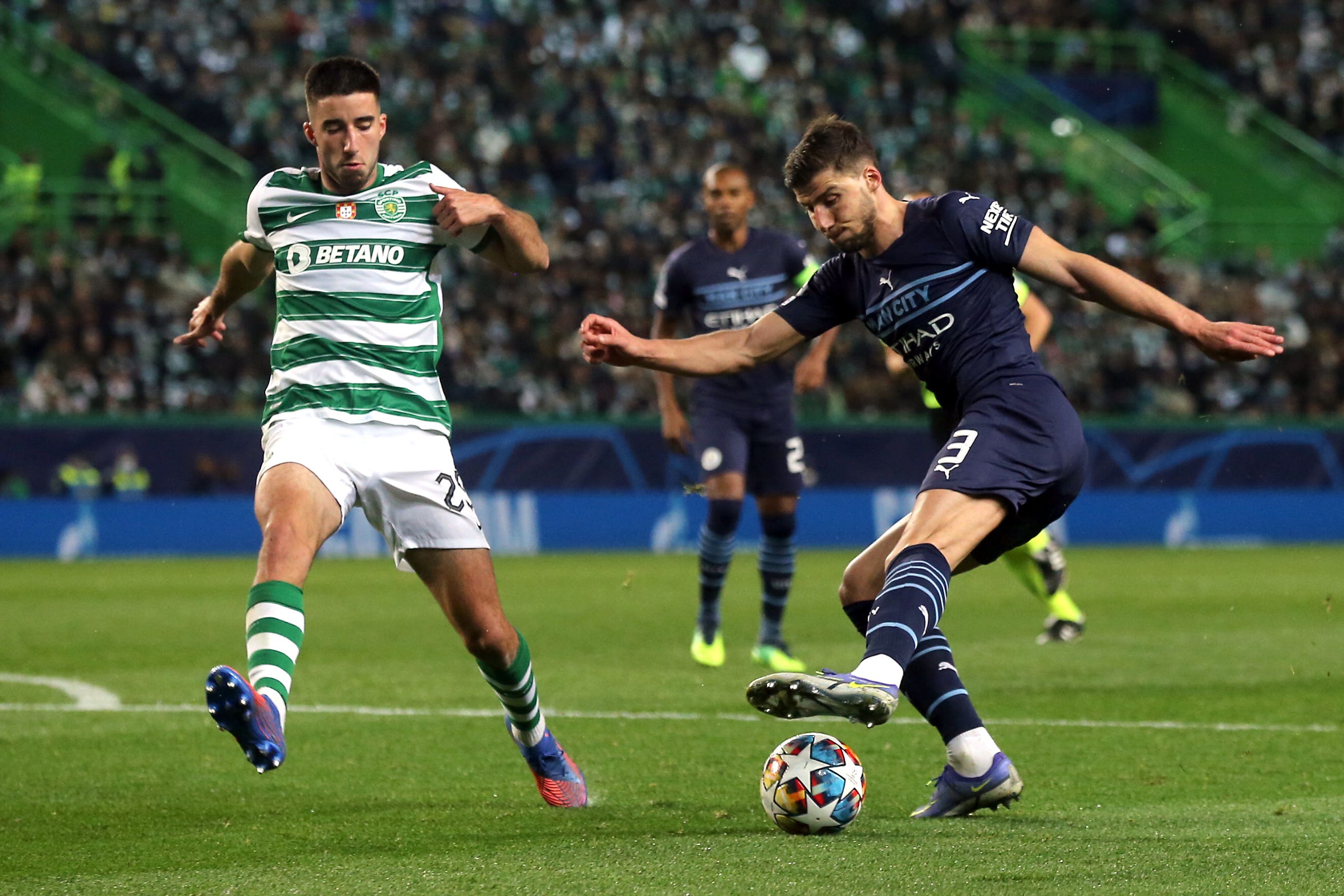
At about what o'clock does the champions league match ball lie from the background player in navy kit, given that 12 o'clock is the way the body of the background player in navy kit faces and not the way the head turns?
The champions league match ball is roughly at 12 o'clock from the background player in navy kit.

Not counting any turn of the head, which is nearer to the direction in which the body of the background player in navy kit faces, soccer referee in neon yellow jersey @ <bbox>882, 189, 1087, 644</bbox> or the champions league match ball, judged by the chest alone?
the champions league match ball

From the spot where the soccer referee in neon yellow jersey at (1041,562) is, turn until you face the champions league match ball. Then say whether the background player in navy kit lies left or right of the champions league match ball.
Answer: right

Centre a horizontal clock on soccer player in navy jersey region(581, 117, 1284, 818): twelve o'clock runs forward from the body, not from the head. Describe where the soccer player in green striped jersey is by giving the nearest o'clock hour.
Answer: The soccer player in green striped jersey is roughly at 1 o'clock from the soccer player in navy jersey.

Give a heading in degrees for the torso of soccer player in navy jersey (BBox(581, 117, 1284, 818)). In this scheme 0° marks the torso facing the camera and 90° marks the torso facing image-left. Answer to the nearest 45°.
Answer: approximately 45°

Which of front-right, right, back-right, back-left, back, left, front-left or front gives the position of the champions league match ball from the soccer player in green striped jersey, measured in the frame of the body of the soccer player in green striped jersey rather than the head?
front-left

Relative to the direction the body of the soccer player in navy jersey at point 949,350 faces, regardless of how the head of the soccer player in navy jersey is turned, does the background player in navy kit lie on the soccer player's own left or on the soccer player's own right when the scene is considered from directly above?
on the soccer player's own right

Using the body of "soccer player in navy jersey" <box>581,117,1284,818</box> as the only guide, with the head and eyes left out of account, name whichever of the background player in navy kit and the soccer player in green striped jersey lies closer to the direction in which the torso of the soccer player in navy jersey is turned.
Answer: the soccer player in green striped jersey

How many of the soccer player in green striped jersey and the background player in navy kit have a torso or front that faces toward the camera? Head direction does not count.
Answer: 2
